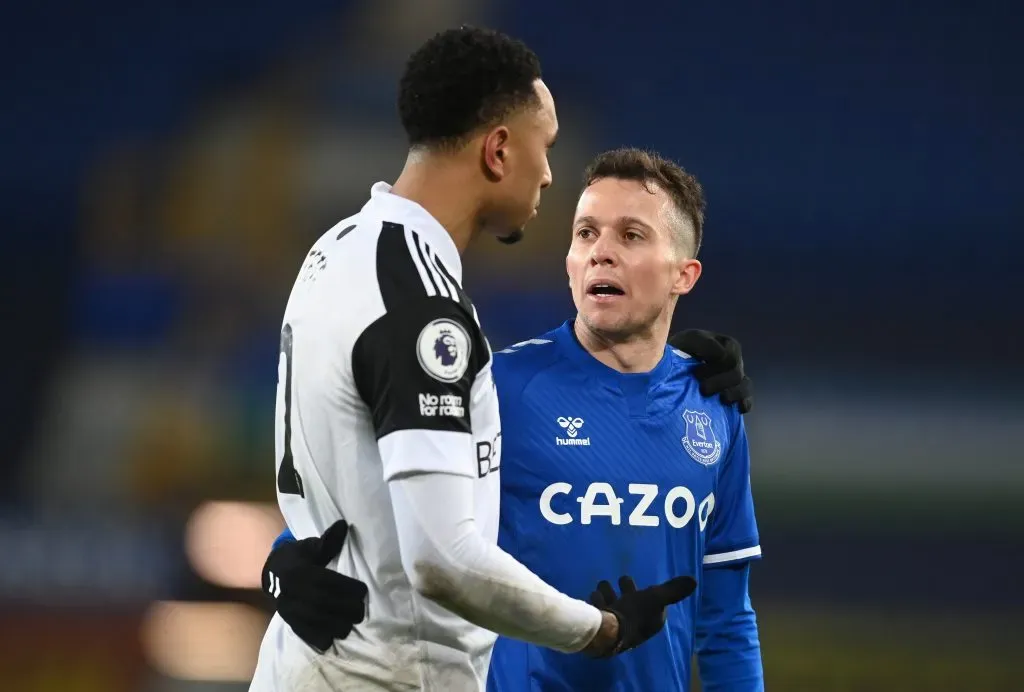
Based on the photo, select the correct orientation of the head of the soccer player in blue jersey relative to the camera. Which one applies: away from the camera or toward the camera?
toward the camera

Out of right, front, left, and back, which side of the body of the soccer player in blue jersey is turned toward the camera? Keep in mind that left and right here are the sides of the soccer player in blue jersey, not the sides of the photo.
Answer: front

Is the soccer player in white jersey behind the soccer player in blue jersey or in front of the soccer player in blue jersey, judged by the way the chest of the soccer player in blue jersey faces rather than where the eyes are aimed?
in front
